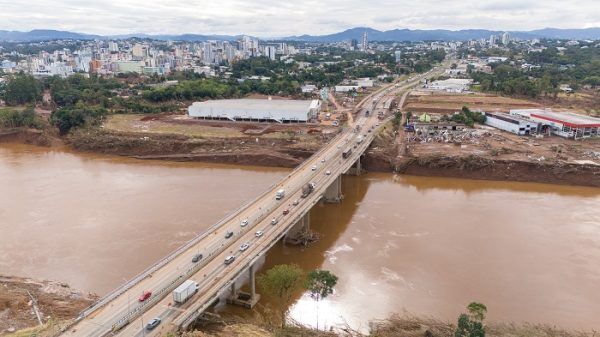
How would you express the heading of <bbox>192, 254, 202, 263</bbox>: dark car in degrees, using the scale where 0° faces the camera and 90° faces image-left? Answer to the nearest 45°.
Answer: approximately 45°

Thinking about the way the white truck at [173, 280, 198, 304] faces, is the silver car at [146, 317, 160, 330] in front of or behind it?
behind

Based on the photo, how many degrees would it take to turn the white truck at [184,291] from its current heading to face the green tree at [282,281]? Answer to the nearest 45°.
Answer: approximately 45° to its right

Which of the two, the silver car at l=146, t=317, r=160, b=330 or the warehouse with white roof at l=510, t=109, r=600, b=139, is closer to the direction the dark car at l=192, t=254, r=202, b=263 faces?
the silver car

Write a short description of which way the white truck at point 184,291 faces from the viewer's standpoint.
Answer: facing away from the viewer and to the right of the viewer

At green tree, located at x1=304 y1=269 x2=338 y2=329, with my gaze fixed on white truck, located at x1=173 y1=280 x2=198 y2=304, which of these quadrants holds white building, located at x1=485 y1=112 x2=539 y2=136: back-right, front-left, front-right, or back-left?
back-right

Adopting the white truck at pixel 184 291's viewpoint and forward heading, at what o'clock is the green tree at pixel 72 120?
The green tree is roughly at 10 o'clock from the white truck.

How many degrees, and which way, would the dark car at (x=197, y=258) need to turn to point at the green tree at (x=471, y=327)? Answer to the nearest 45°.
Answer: approximately 90° to its left
